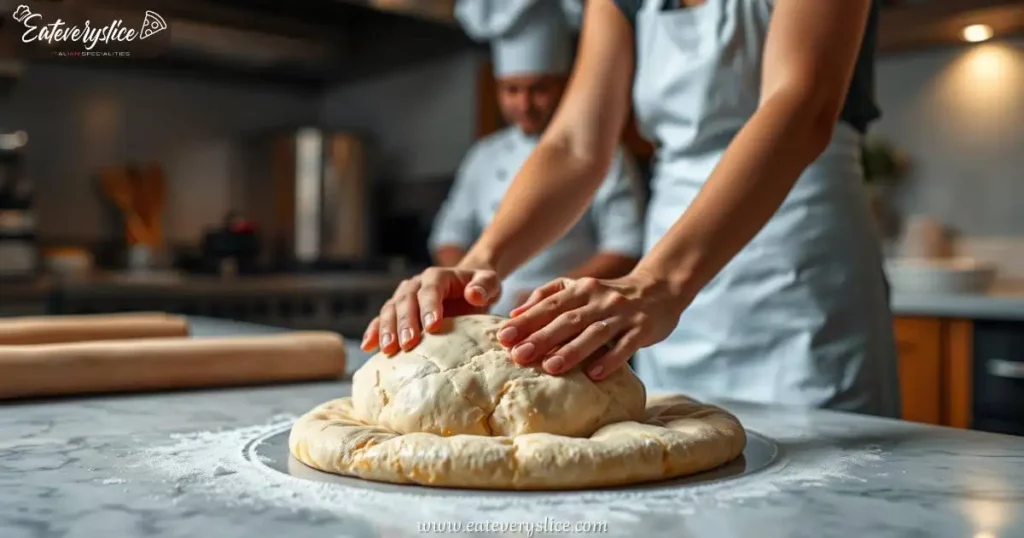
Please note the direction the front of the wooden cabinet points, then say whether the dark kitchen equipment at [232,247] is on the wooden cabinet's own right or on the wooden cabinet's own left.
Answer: on the wooden cabinet's own right

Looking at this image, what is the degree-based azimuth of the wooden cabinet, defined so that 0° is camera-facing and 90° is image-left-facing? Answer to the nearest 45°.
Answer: approximately 0°

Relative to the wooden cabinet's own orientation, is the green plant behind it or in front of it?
behind

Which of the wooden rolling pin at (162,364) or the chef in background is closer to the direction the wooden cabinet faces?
the wooden rolling pin

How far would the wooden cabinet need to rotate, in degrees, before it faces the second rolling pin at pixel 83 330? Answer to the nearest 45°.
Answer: approximately 45° to its right

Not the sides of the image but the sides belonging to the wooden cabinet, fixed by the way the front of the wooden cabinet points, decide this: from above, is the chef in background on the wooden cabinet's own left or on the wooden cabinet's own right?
on the wooden cabinet's own right
